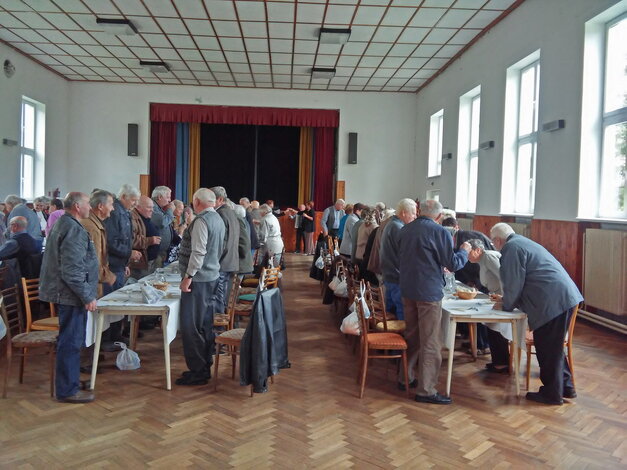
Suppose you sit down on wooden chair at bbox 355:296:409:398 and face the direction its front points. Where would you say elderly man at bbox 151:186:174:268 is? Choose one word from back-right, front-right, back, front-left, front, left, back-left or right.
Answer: back-left

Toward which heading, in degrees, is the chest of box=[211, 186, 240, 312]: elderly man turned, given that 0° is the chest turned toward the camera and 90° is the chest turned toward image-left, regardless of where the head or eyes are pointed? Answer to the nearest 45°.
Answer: approximately 90°

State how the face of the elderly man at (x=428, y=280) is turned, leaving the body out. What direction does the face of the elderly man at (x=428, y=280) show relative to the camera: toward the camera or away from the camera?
away from the camera

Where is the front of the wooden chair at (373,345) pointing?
to the viewer's right

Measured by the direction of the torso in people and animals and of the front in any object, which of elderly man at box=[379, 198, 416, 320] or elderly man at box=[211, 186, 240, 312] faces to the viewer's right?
elderly man at box=[379, 198, 416, 320]

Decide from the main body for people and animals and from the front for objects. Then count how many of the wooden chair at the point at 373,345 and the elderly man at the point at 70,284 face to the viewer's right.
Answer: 2

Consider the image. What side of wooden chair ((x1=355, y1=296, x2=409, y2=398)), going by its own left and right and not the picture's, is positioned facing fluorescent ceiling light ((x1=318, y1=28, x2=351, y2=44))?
left

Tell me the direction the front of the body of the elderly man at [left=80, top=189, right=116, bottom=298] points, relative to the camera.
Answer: to the viewer's right

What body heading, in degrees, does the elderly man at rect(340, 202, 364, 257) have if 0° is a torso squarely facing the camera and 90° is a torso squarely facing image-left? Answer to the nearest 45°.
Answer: approximately 270°

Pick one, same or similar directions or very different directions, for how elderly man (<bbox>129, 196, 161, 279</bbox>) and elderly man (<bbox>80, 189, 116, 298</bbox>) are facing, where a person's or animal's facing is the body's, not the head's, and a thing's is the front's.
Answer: same or similar directions

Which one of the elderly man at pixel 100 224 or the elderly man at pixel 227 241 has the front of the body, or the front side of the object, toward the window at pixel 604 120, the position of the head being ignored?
the elderly man at pixel 100 224

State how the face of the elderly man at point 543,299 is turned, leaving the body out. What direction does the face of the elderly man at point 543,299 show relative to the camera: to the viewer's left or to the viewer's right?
to the viewer's left

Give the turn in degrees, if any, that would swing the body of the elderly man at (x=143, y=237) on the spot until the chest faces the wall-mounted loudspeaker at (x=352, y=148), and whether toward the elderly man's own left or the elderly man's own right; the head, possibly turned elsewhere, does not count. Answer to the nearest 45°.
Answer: approximately 45° to the elderly man's own left

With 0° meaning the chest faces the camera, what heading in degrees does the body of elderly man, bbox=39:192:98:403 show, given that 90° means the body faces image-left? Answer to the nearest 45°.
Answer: approximately 270°

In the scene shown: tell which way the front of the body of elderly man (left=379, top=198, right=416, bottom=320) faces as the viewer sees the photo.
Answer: to the viewer's right

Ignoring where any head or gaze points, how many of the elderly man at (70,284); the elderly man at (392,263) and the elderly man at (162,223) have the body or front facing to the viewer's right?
3

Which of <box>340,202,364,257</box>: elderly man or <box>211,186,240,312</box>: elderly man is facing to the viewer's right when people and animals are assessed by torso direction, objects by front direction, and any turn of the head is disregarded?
<box>340,202,364,257</box>: elderly man

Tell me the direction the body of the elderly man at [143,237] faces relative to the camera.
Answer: to the viewer's right
